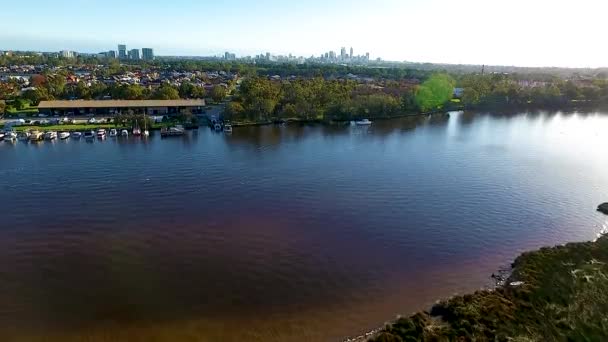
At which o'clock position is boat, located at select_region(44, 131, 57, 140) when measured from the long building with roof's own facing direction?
The boat is roughly at 1 o'clock from the long building with roof.

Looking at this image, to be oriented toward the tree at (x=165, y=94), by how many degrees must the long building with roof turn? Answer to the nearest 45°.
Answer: approximately 135° to its left

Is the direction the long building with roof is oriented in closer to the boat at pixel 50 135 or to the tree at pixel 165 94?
the boat

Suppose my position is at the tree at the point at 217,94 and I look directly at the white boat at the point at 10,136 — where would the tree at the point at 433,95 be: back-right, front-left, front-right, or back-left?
back-left

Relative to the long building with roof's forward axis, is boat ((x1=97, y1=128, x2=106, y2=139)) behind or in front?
in front

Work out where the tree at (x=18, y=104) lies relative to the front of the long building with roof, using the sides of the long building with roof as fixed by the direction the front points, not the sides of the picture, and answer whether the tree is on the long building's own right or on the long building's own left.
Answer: on the long building's own right

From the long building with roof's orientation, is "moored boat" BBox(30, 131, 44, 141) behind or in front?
in front

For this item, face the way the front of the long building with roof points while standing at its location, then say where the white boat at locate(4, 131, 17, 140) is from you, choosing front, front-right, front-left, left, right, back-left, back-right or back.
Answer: front-right

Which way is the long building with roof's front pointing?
toward the camera

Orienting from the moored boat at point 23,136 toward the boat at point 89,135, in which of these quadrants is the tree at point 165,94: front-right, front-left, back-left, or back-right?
front-left

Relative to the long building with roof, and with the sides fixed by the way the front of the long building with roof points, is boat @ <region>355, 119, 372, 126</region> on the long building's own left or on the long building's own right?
on the long building's own left

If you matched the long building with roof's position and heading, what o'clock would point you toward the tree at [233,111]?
The tree is roughly at 10 o'clock from the long building with roof.

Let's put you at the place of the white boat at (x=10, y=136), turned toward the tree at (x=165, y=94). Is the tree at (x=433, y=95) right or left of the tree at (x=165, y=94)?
right
